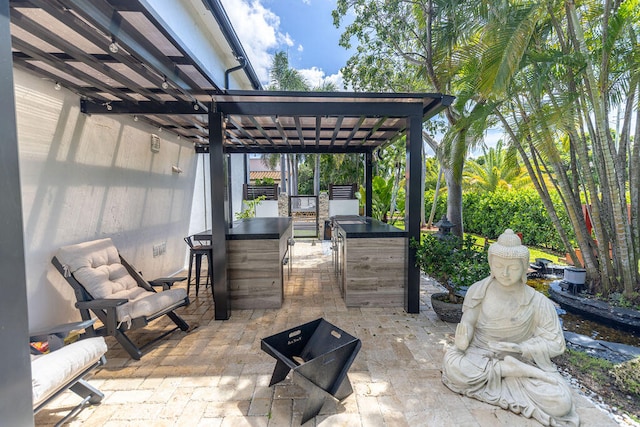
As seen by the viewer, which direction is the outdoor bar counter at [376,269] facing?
to the viewer's left

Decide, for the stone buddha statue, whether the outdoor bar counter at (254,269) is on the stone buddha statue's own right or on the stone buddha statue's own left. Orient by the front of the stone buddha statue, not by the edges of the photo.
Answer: on the stone buddha statue's own right

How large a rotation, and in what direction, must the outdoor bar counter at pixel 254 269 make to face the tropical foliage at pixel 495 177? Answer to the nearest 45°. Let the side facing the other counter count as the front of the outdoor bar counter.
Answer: approximately 45° to its left

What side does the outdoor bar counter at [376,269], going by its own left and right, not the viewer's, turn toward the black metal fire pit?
left

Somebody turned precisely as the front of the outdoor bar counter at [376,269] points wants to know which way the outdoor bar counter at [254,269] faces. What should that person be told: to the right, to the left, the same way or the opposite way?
the opposite way

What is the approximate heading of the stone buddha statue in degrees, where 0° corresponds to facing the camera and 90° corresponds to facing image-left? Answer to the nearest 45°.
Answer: approximately 45°

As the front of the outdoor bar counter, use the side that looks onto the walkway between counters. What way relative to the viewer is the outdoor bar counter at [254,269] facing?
to the viewer's right

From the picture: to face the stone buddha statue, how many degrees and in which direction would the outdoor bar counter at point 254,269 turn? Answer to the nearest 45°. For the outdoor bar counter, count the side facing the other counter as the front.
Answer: approximately 45° to its right

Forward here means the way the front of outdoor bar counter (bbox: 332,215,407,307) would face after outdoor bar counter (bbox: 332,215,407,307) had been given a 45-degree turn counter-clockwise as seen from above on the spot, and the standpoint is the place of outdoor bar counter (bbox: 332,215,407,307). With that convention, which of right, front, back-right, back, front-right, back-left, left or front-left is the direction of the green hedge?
back
